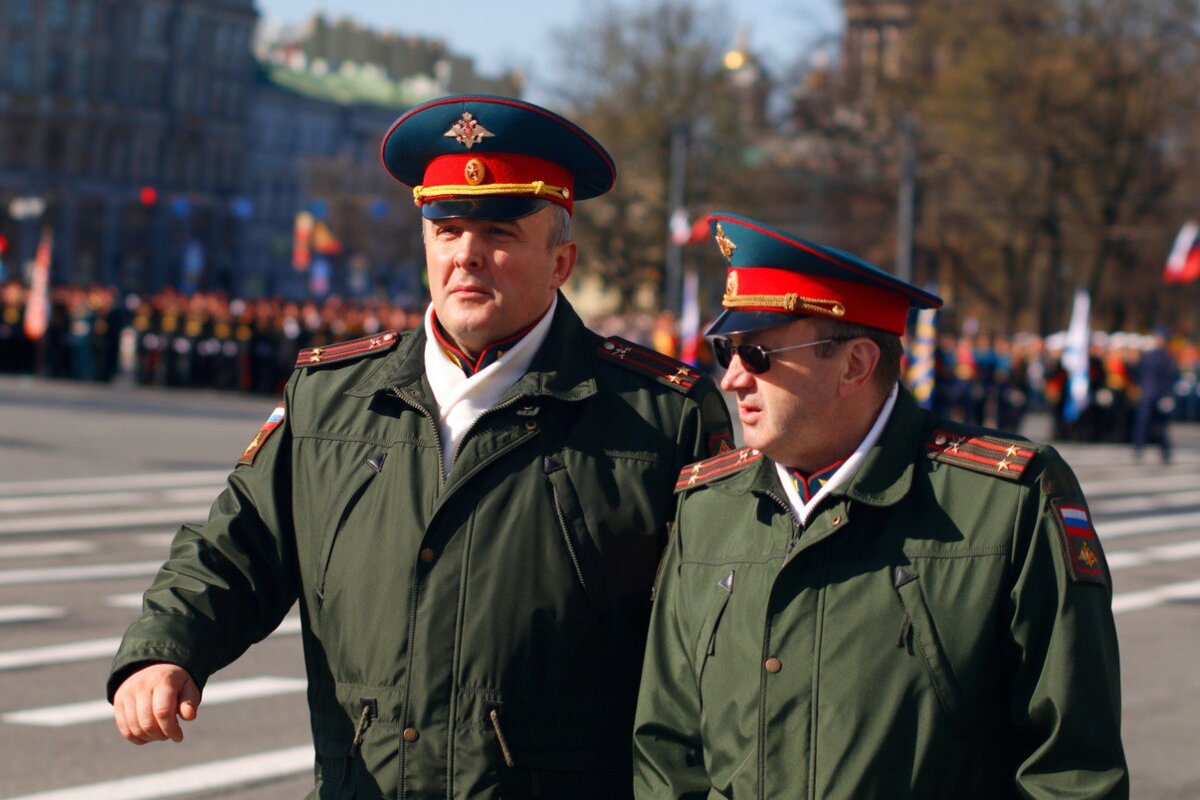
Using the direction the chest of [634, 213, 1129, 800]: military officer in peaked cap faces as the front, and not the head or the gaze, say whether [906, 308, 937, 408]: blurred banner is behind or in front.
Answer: behind

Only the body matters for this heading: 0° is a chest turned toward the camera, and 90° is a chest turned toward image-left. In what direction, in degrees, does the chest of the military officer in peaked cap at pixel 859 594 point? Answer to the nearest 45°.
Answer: approximately 45°

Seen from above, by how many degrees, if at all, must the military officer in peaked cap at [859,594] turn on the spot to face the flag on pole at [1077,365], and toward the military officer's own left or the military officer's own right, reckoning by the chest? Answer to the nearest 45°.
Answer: approximately 135° to the military officer's own right

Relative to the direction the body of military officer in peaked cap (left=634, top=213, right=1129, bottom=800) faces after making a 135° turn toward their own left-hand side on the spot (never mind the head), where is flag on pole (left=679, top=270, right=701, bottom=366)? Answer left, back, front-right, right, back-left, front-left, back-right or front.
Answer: left

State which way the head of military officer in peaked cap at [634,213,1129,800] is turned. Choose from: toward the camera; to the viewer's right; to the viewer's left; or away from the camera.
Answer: to the viewer's left

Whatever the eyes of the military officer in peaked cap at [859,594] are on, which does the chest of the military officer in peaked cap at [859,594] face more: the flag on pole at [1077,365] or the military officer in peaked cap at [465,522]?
the military officer in peaked cap

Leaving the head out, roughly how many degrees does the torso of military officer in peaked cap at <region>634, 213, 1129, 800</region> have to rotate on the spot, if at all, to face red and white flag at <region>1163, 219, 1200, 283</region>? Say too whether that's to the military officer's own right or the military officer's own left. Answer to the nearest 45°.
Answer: approximately 135° to the military officer's own right

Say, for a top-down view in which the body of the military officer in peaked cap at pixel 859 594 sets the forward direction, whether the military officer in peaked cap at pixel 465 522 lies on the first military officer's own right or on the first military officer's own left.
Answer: on the first military officer's own right

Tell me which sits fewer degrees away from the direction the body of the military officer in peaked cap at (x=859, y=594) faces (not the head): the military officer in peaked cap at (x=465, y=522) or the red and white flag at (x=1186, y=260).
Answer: the military officer in peaked cap
